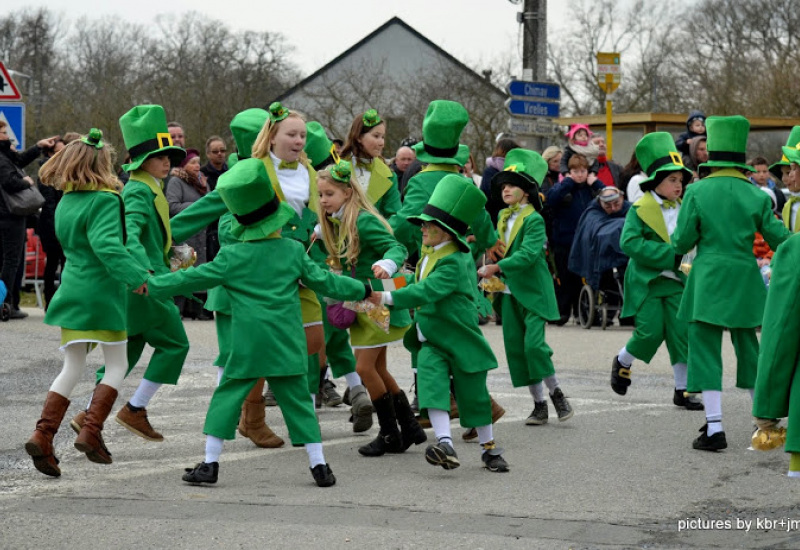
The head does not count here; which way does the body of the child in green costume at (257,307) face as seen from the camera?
away from the camera

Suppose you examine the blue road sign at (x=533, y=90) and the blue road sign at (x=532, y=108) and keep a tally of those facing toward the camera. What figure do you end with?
2

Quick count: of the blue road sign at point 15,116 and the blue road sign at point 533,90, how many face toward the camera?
2

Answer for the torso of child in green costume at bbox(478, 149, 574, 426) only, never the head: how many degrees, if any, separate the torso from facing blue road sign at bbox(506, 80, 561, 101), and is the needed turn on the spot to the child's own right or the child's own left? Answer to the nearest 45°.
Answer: approximately 135° to the child's own right

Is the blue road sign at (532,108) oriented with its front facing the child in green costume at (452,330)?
yes

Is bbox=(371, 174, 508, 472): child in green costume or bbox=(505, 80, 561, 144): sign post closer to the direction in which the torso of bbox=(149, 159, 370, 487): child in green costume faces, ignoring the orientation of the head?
the sign post

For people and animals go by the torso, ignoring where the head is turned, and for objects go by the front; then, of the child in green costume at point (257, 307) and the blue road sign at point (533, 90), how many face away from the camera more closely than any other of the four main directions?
1

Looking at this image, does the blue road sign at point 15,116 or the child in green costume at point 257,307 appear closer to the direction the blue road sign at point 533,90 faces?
the child in green costume

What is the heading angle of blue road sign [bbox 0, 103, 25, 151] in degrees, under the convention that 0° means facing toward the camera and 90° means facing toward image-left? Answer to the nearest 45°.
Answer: approximately 0°

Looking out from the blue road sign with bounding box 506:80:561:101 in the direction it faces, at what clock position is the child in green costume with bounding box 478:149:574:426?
The child in green costume is roughly at 12 o'clock from the blue road sign.
